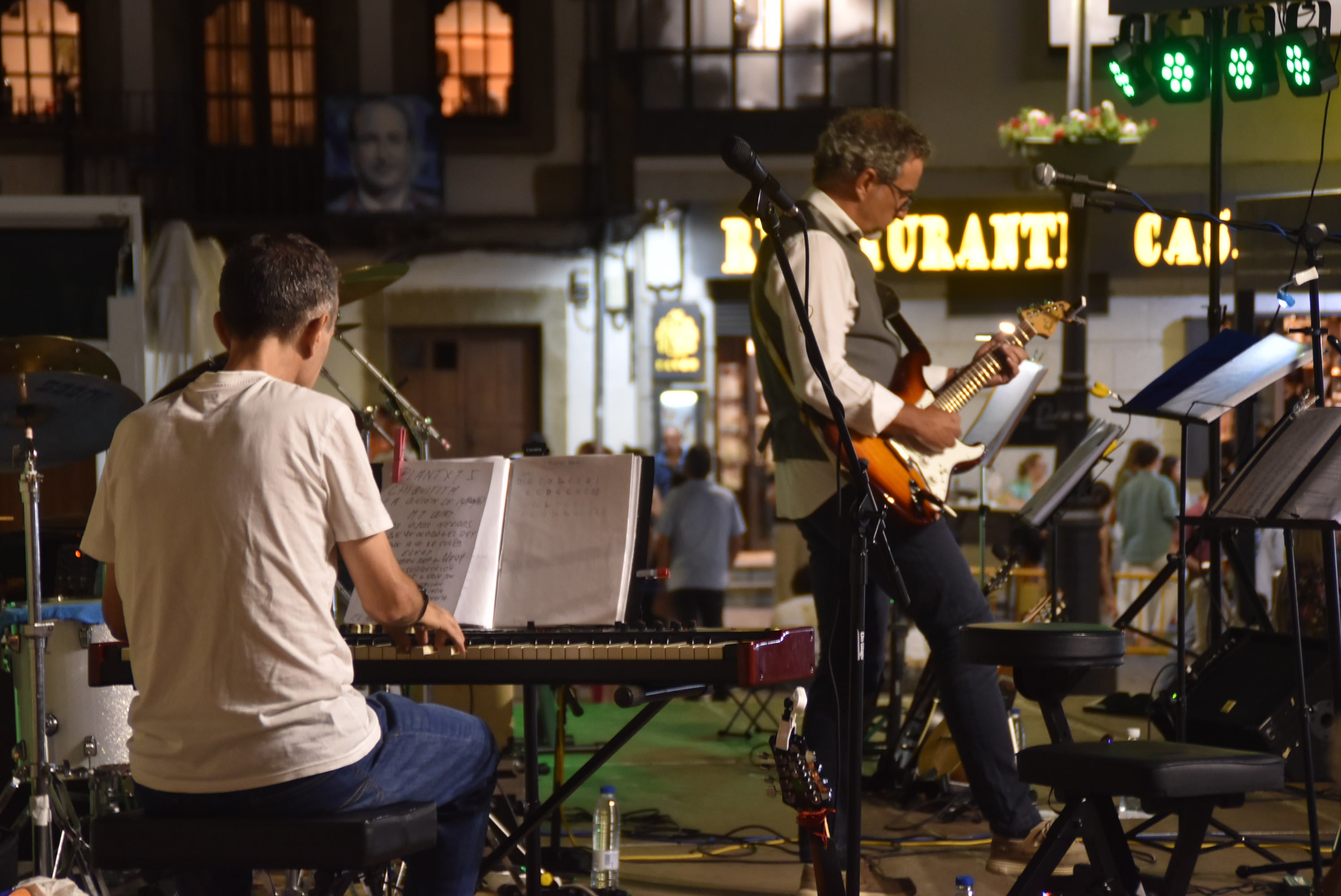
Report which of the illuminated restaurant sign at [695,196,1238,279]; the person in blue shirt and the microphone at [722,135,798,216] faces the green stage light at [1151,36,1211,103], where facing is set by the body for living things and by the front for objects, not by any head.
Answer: the illuminated restaurant sign

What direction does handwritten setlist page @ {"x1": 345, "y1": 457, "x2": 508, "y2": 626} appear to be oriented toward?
toward the camera

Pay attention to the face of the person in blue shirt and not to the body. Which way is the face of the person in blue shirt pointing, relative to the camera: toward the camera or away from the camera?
away from the camera

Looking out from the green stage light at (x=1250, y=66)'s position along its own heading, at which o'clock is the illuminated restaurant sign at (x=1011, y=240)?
The illuminated restaurant sign is roughly at 4 o'clock from the green stage light.

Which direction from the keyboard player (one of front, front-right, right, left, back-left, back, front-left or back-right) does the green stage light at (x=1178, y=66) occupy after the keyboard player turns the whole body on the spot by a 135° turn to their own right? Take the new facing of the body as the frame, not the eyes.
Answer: back-left

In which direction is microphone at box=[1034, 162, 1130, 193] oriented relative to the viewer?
to the viewer's left

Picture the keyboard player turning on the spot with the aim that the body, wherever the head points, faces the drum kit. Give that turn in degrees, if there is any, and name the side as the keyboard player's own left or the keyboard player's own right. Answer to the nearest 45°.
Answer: approximately 45° to the keyboard player's own left

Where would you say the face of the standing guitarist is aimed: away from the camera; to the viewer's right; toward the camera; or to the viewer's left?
to the viewer's right

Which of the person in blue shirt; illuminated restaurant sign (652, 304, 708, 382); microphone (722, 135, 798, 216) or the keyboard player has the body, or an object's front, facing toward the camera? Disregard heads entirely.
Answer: the illuminated restaurant sign

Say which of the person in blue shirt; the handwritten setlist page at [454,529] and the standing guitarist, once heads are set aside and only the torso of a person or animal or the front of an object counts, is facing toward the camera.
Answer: the handwritten setlist page

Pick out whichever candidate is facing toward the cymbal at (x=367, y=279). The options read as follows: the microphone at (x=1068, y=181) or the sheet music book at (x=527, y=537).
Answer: the microphone

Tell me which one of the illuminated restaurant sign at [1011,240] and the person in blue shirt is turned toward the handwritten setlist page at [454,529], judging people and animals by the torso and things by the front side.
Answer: the illuminated restaurant sign

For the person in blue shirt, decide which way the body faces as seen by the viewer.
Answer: away from the camera

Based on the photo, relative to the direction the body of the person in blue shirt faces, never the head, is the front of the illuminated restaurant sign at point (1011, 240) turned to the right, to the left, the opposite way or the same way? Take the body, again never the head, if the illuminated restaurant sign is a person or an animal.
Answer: the opposite way

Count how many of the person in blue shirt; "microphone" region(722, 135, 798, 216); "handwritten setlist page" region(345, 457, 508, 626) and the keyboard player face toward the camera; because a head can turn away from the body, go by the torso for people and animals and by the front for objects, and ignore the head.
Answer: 1
